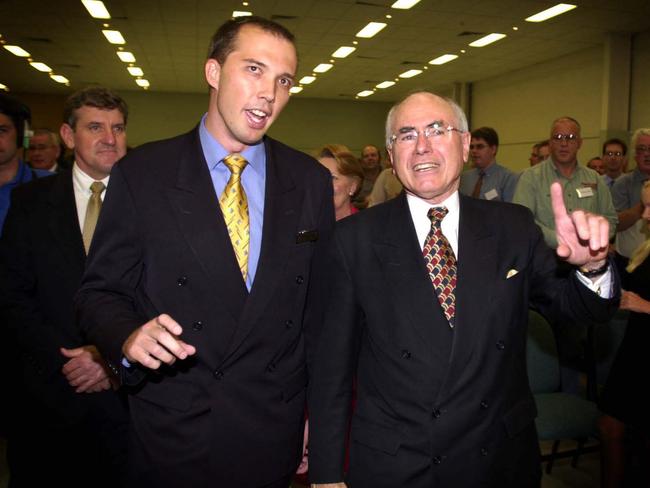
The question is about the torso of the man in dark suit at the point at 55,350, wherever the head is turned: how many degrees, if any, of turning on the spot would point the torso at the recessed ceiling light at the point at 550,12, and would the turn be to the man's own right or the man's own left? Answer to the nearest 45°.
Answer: approximately 90° to the man's own left

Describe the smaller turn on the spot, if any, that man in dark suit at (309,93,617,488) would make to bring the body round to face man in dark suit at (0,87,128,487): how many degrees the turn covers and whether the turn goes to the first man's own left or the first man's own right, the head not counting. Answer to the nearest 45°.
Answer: approximately 90° to the first man's own right

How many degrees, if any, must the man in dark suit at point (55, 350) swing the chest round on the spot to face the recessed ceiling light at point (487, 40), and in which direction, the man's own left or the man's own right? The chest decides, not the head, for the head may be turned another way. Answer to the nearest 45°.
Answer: approximately 90° to the man's own left

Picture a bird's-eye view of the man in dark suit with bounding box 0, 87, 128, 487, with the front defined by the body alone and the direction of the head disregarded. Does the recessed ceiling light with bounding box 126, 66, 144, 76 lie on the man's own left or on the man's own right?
on the man's own left

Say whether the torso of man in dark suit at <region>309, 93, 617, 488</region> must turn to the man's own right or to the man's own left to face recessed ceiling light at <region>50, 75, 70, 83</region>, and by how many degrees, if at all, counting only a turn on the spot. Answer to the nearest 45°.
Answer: approximately 135° to the man's own right

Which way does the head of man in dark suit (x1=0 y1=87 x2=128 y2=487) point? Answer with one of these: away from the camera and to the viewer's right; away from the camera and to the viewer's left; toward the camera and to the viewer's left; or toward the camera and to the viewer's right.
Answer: toward the camera and to the viewer's right

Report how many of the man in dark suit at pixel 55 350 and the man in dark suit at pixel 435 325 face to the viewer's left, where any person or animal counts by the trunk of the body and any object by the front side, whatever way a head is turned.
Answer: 0
